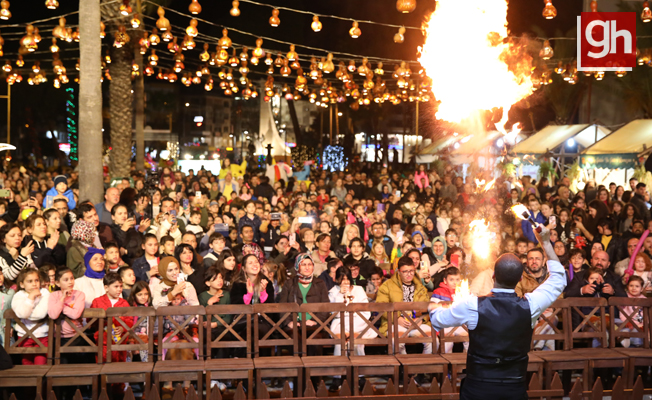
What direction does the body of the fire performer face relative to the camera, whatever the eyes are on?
away from the camera

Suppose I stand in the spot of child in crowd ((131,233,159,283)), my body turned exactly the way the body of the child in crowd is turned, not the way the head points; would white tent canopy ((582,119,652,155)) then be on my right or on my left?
on my left

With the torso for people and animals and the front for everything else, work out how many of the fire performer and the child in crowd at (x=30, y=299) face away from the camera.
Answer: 1

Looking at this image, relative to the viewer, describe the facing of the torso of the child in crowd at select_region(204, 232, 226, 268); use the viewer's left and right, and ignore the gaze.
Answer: facing the viewer and to the right of the viewer

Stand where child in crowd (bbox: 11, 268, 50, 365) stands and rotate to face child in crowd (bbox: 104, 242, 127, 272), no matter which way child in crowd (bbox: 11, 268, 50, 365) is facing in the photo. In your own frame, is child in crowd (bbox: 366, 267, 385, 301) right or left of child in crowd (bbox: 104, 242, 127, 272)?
right

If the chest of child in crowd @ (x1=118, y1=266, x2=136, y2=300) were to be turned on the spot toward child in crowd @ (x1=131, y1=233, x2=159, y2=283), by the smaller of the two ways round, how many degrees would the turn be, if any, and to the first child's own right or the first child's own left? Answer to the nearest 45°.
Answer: approximately 135° to the first child's own left

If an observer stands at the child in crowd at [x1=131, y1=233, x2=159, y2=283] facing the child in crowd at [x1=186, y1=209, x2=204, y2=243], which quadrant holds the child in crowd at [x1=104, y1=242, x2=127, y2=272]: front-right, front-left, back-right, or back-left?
back-left
